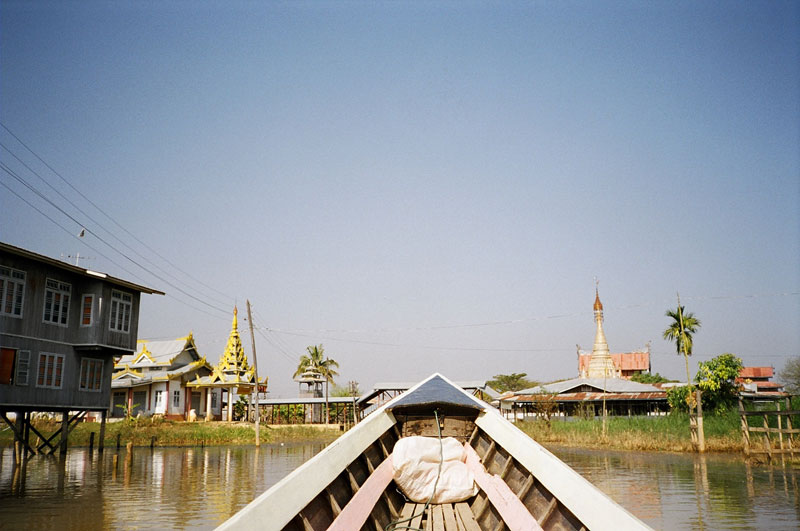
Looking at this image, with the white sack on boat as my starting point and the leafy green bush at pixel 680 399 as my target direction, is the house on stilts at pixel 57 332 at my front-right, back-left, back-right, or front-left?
front-left

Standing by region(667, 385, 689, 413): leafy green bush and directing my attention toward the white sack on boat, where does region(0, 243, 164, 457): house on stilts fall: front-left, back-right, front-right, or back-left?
front-right

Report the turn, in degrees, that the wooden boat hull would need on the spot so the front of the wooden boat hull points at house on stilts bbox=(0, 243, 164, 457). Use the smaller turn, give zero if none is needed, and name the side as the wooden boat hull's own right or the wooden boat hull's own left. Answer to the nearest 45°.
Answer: approximately 45° to the wooden boat hull's own left

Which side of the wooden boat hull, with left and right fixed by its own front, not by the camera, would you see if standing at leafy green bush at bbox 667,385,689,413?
front

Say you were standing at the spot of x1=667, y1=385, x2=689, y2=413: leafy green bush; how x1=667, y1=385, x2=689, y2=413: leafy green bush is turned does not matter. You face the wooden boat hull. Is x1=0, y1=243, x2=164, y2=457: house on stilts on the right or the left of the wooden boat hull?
right

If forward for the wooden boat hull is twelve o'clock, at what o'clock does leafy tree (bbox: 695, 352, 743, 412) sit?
The leafy tree is roughly at 1 o'clock from the wooden boat hull.

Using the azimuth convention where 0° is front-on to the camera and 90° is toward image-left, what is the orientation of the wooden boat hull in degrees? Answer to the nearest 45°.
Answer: approximately 180°
